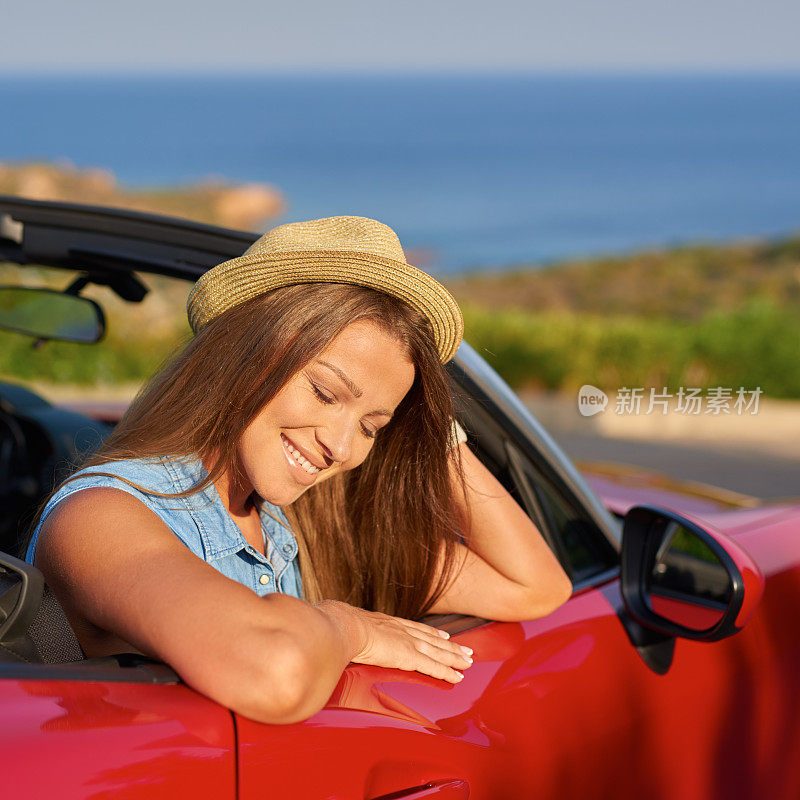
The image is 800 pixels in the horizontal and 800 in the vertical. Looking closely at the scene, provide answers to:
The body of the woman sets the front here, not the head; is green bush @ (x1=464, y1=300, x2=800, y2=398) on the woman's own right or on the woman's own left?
on the woman's own left

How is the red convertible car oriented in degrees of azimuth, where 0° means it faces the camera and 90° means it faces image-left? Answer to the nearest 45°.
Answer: approximately 225°

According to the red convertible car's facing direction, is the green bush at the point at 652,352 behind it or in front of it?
in front
